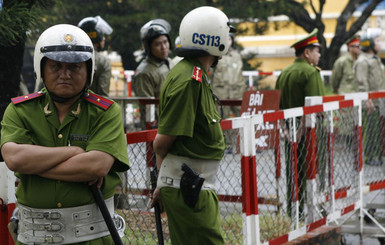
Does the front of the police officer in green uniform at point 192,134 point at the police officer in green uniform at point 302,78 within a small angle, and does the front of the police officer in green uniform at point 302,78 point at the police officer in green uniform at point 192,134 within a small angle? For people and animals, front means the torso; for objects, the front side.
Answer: no

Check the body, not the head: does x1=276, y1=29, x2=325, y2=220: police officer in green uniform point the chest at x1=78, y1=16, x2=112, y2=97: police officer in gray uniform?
no

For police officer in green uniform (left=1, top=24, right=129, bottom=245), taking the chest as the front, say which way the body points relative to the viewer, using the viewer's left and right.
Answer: facing the viewer

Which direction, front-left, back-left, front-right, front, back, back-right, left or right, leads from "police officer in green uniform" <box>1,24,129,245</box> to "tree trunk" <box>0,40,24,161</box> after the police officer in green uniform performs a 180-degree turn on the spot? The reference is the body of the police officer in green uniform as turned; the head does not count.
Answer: front

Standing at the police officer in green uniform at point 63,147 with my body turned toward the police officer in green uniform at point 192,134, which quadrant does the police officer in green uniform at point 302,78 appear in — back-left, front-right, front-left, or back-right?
front-left

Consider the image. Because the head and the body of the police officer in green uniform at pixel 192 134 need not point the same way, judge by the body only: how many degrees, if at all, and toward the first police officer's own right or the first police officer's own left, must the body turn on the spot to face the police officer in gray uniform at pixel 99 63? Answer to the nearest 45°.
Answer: approximately 90° to the first police officer's own left

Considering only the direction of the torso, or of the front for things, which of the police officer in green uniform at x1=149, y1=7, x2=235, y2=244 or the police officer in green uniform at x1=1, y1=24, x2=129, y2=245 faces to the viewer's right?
the police officer in green uniform at x1=149, y1=7, x2=235, y2=244

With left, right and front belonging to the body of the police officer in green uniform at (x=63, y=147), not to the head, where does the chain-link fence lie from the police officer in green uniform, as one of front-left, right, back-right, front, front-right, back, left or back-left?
back-left

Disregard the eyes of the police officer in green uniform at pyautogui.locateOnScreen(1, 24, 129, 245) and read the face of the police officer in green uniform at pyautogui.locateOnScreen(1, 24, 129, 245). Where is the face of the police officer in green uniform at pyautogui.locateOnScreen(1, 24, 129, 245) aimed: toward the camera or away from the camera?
toward the camera

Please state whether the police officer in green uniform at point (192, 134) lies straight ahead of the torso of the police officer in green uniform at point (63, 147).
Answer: no

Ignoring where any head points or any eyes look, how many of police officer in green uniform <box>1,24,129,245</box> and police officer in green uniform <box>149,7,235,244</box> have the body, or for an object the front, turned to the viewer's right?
1
